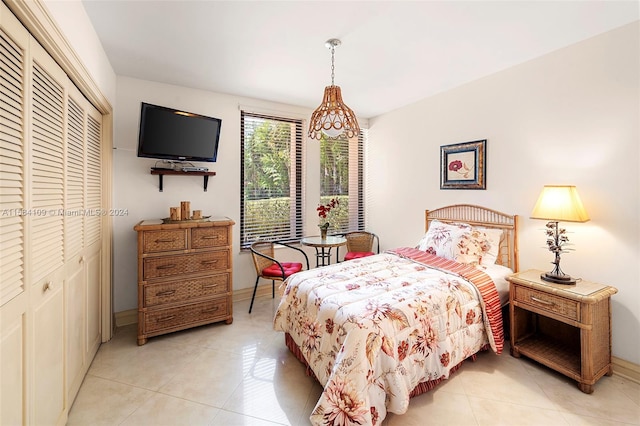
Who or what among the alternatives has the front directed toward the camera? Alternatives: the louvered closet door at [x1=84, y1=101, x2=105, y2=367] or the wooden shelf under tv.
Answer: the wooden shelf under tv

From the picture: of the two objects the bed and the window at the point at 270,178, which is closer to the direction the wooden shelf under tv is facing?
the bed

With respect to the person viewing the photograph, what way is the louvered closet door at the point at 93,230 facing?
facing to the right of the viewer

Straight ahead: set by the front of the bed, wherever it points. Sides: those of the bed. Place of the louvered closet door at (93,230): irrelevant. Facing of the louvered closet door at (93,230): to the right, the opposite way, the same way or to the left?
the opposite way

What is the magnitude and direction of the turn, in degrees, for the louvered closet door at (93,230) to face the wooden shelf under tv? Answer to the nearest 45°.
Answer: approximately 45° to its left

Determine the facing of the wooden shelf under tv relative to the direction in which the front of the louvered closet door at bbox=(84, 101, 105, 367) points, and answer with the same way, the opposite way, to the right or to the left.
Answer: to the right

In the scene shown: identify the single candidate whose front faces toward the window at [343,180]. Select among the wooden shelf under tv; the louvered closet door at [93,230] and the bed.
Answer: the louvered closet door

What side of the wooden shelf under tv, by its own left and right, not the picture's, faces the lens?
front

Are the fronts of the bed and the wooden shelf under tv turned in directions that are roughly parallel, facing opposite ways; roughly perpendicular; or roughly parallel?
roughly perpendicular

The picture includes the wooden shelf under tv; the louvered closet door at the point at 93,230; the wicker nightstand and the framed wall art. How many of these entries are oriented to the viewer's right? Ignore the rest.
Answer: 1

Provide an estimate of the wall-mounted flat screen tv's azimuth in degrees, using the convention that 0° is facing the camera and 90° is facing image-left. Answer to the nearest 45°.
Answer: approximately 315°

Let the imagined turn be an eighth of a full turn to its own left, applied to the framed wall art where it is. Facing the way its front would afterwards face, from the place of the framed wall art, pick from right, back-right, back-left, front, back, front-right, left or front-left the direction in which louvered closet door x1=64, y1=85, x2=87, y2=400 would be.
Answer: front-right

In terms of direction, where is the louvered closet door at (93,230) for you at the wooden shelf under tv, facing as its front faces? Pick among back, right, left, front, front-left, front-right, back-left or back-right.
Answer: front-right

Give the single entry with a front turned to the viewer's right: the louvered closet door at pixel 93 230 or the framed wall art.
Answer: the louvered closet door

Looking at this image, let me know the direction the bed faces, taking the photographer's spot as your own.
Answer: facing the viewer and to the left of the viewer

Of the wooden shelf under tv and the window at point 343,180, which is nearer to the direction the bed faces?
the wooden shelf under tv

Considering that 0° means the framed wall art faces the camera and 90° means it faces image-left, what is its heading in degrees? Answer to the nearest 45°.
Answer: approximately 45°
